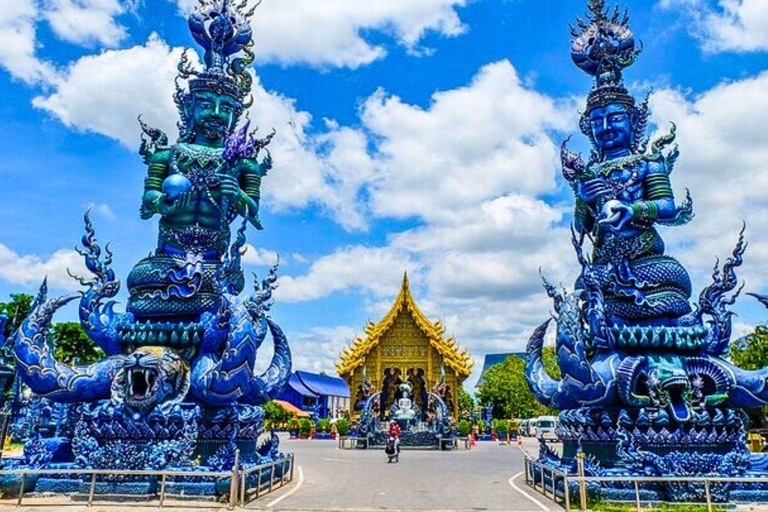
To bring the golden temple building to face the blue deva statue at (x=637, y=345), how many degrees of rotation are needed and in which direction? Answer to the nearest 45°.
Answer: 0° — it already faces it

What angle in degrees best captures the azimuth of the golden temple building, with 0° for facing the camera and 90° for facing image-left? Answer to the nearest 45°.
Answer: approximately 0°

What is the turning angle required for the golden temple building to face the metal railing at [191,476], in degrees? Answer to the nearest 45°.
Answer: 0° — it already faces it
